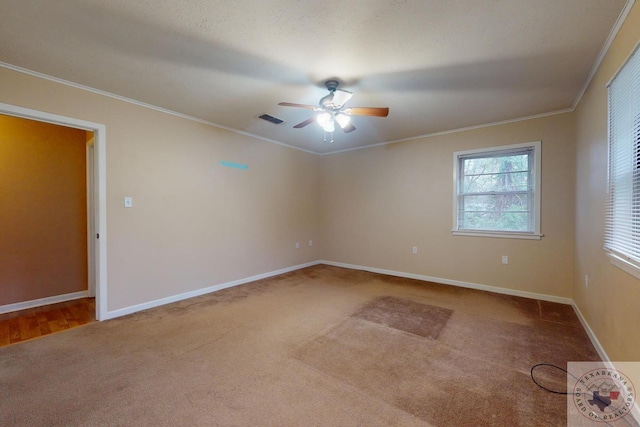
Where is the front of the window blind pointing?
to the viewer's left

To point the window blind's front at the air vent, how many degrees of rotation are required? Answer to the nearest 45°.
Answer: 0° — it already faces it

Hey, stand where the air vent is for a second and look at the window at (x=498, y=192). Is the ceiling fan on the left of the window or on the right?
right

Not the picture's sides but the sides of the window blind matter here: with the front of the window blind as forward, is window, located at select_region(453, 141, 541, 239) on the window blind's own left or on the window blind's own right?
on the window blind's own right
